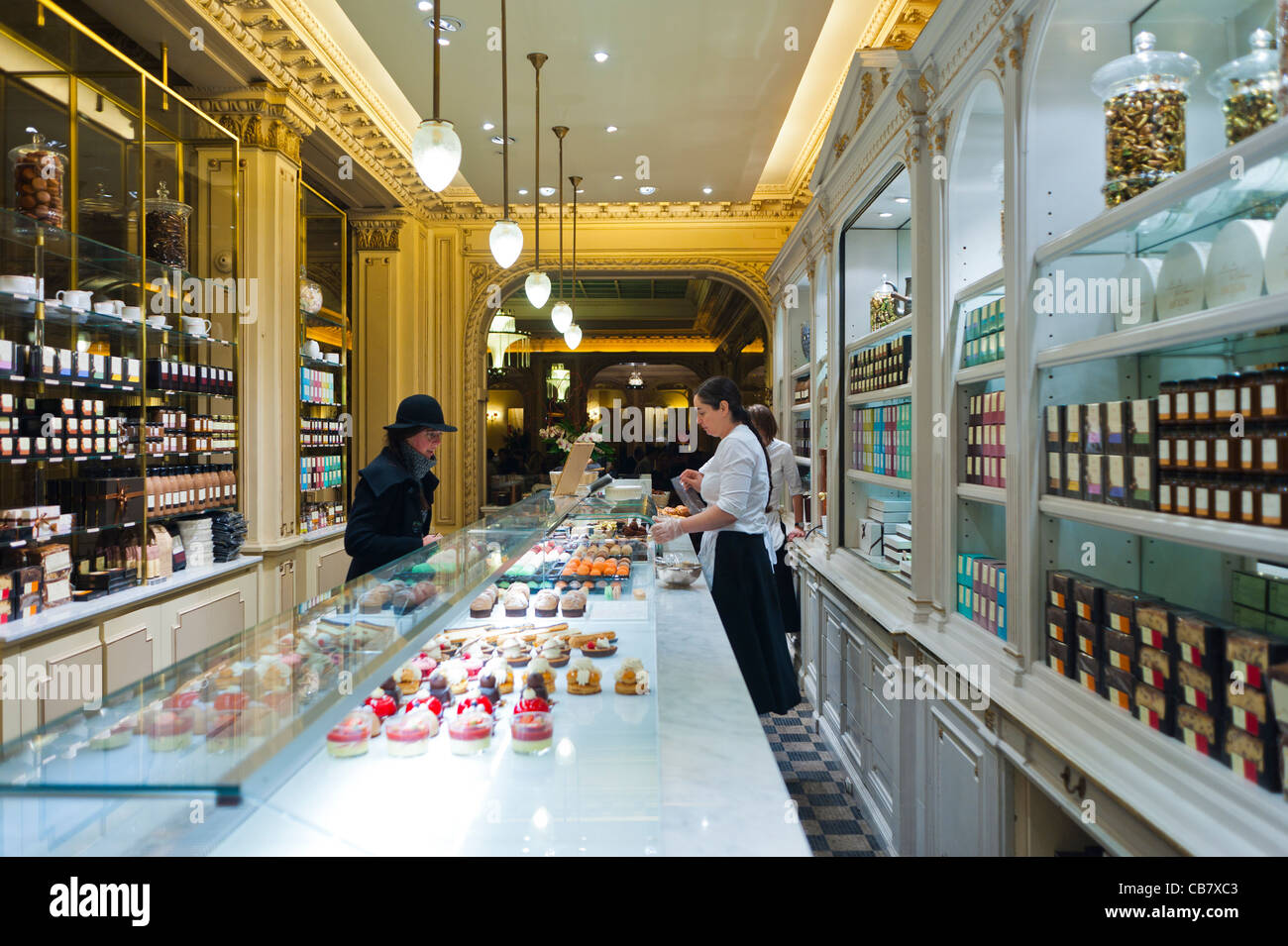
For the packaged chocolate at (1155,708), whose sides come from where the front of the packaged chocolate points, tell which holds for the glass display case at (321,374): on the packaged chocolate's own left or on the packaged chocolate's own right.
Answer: on the packaged chocolate's own right

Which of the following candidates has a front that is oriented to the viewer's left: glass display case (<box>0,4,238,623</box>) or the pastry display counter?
the pastry display counter

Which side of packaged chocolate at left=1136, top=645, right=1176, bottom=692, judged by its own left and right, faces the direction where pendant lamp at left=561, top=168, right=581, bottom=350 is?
right

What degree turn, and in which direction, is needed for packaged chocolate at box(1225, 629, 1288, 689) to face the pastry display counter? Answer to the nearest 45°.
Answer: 0° — it already faces it

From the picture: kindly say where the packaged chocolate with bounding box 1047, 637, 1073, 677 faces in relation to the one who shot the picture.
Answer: facing the viewer and to the left of the viewer

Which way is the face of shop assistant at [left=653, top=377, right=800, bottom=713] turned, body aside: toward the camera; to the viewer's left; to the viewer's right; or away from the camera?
to the viewer's left

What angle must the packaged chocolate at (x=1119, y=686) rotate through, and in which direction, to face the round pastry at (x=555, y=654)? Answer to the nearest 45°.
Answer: approximately 45° to its right

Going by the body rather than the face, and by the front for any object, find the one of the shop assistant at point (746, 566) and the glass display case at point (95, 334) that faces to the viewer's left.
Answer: the shop assistant

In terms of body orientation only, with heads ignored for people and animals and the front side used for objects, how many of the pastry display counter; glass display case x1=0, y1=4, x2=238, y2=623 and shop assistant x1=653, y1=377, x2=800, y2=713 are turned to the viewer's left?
2
